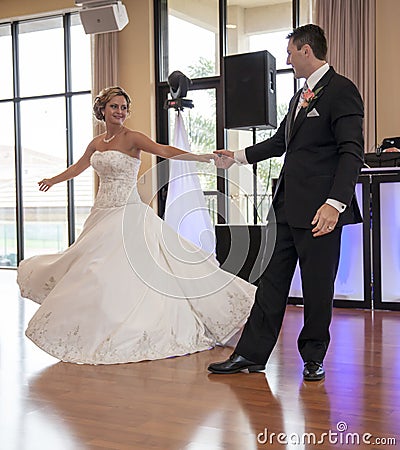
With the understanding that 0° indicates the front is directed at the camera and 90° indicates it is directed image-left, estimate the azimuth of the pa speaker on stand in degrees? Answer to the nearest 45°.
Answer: approximately 45°

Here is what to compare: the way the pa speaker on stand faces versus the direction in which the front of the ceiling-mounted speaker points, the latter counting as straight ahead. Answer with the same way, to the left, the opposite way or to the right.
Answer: the same way

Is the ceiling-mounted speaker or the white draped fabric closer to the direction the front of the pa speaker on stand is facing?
the white draped fabric

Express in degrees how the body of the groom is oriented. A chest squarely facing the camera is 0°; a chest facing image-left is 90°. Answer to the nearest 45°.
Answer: approximately 45°

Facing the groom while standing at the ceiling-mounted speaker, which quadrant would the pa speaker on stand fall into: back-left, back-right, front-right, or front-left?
front-left

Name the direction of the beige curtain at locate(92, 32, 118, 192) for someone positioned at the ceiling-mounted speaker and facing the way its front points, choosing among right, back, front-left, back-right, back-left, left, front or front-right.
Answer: back-right

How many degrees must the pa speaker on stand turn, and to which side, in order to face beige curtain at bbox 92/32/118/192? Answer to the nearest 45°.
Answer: approximately 90° to its right

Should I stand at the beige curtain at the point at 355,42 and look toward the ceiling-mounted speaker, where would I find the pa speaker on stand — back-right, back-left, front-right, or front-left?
front-left

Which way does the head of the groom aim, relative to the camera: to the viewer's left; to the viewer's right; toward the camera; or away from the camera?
to the viewer's left

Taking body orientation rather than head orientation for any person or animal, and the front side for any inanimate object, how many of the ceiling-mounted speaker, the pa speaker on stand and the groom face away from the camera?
0

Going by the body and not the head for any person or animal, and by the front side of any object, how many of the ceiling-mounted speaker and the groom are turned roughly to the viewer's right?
0

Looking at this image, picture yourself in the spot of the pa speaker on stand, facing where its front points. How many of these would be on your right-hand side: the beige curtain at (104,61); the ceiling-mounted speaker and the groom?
2

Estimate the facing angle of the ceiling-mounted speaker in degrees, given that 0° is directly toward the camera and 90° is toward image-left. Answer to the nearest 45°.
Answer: approximately 45°

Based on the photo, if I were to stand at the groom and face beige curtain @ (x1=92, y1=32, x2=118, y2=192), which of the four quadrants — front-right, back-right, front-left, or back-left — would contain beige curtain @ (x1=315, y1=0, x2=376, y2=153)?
front-right

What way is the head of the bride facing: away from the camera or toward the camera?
toward the camera

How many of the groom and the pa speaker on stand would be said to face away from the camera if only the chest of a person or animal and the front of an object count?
0

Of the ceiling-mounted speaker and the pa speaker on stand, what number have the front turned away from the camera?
0
